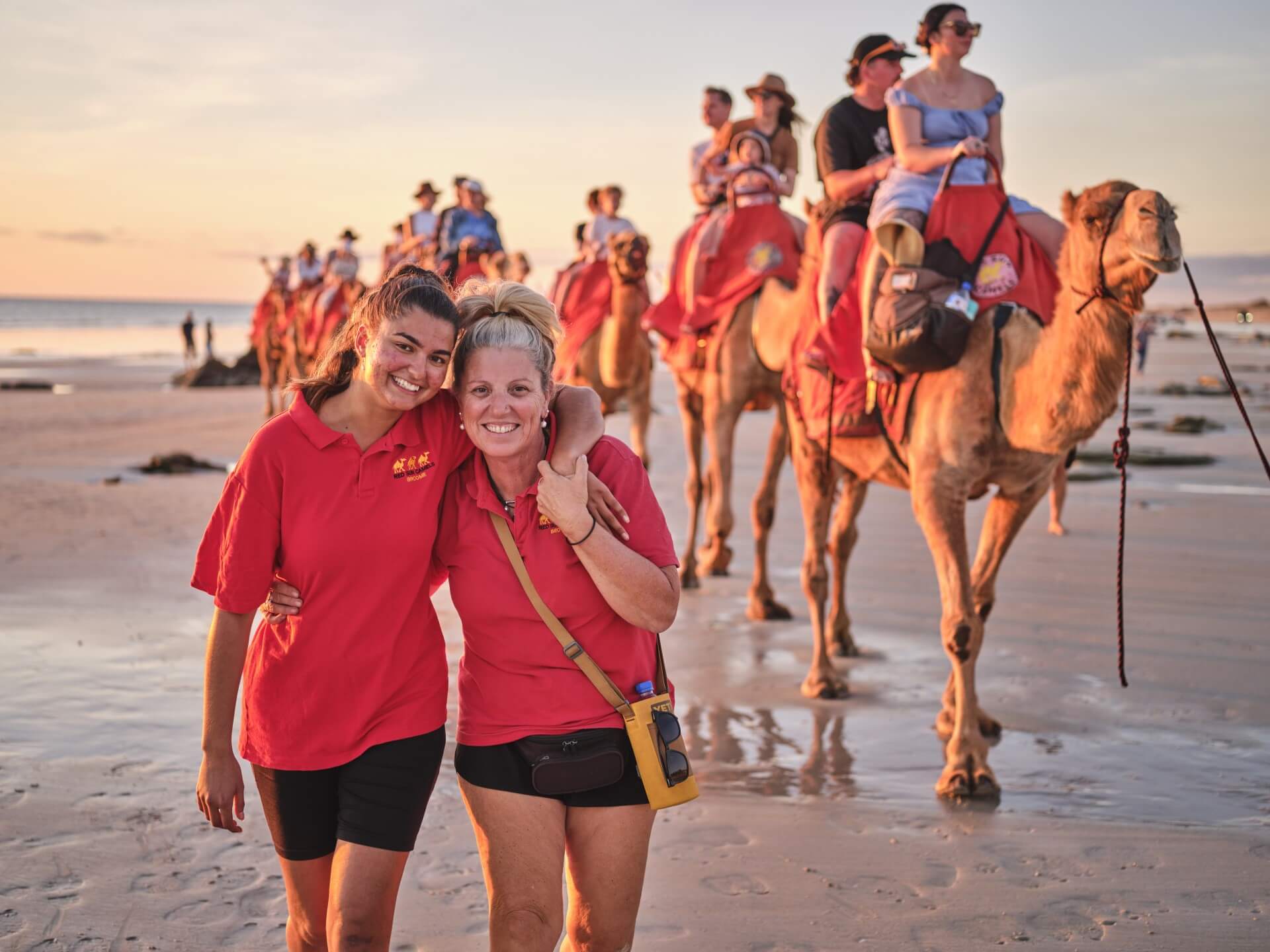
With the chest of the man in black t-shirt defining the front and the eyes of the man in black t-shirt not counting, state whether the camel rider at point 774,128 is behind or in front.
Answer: behind

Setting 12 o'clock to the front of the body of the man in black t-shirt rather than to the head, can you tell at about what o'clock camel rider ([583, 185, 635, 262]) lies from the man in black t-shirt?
The camel rider is roughly at 7 o'clock from the man in black t-shirt.

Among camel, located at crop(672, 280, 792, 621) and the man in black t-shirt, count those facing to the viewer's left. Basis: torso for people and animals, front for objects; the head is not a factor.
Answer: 0

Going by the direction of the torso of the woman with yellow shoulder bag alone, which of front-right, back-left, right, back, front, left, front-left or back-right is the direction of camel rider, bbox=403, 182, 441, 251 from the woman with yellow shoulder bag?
back

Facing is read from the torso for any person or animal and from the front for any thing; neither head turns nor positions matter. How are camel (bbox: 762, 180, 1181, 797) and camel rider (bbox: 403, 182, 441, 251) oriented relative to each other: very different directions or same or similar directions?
same or similar directions

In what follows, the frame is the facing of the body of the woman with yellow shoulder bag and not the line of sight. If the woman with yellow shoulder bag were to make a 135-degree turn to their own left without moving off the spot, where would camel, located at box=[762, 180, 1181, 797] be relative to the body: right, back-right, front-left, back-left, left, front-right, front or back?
front

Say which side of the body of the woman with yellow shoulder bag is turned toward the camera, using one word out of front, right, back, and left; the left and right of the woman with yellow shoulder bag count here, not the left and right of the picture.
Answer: front

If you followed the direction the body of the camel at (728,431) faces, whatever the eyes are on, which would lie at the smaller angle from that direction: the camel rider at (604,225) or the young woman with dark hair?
the young woman with dark hair

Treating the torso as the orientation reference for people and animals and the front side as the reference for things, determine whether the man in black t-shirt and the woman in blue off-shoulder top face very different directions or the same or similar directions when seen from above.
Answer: same or similar directions

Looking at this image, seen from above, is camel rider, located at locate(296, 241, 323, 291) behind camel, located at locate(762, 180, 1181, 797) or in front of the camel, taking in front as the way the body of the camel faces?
behind

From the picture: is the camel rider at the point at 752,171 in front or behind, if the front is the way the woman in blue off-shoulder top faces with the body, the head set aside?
behind

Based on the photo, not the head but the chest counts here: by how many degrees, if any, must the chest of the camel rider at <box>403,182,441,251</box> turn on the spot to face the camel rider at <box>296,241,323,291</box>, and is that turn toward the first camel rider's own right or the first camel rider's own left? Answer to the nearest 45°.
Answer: approximately 135° to the first camel rider's own left

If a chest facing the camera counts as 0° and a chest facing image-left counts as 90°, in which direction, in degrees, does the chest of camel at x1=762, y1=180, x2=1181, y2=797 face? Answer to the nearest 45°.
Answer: approximately 315°

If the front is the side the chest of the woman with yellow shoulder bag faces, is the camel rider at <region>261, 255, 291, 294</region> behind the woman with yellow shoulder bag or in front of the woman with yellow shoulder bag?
behind

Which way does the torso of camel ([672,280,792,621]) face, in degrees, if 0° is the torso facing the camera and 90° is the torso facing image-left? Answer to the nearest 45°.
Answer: approximately 315°

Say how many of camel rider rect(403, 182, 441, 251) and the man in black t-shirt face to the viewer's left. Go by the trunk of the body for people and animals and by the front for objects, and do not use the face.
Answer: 0

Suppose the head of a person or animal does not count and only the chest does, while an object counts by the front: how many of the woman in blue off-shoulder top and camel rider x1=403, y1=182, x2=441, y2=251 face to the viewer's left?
0
